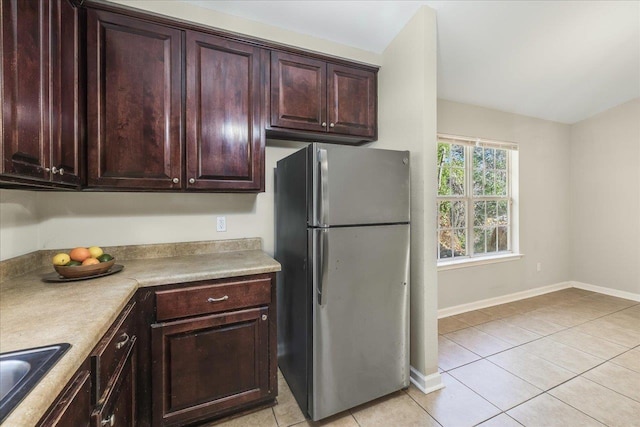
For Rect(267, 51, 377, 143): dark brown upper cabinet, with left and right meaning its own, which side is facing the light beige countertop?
right

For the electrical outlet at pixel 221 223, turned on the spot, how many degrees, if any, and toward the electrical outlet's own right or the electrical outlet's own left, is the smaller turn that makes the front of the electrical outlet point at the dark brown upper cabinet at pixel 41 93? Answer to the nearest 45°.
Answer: approximately 45° to the electrical outlet's own right

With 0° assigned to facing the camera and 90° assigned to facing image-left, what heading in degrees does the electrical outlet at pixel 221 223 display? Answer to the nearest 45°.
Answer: approximately 0°

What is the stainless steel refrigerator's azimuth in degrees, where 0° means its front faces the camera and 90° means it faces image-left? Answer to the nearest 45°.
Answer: approximately 315°

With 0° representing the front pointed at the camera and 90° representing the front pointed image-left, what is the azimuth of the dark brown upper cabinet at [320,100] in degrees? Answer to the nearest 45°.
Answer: approximately 315°
